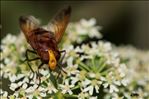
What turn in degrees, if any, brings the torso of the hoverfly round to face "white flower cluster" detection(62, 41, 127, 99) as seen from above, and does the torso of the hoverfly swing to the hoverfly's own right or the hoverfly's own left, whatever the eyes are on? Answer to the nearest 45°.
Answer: approximately 90° to the hoverfly's own left

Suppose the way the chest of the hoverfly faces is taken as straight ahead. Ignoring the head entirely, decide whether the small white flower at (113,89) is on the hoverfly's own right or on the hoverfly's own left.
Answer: on the hoverfly's own left

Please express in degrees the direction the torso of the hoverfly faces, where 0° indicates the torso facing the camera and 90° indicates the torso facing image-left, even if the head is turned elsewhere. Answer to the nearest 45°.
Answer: approximately 0°

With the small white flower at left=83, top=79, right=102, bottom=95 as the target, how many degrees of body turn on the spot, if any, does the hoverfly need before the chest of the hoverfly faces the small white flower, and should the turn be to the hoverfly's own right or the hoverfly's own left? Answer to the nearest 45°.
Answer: approximately 45° to the hoverfly's own left
